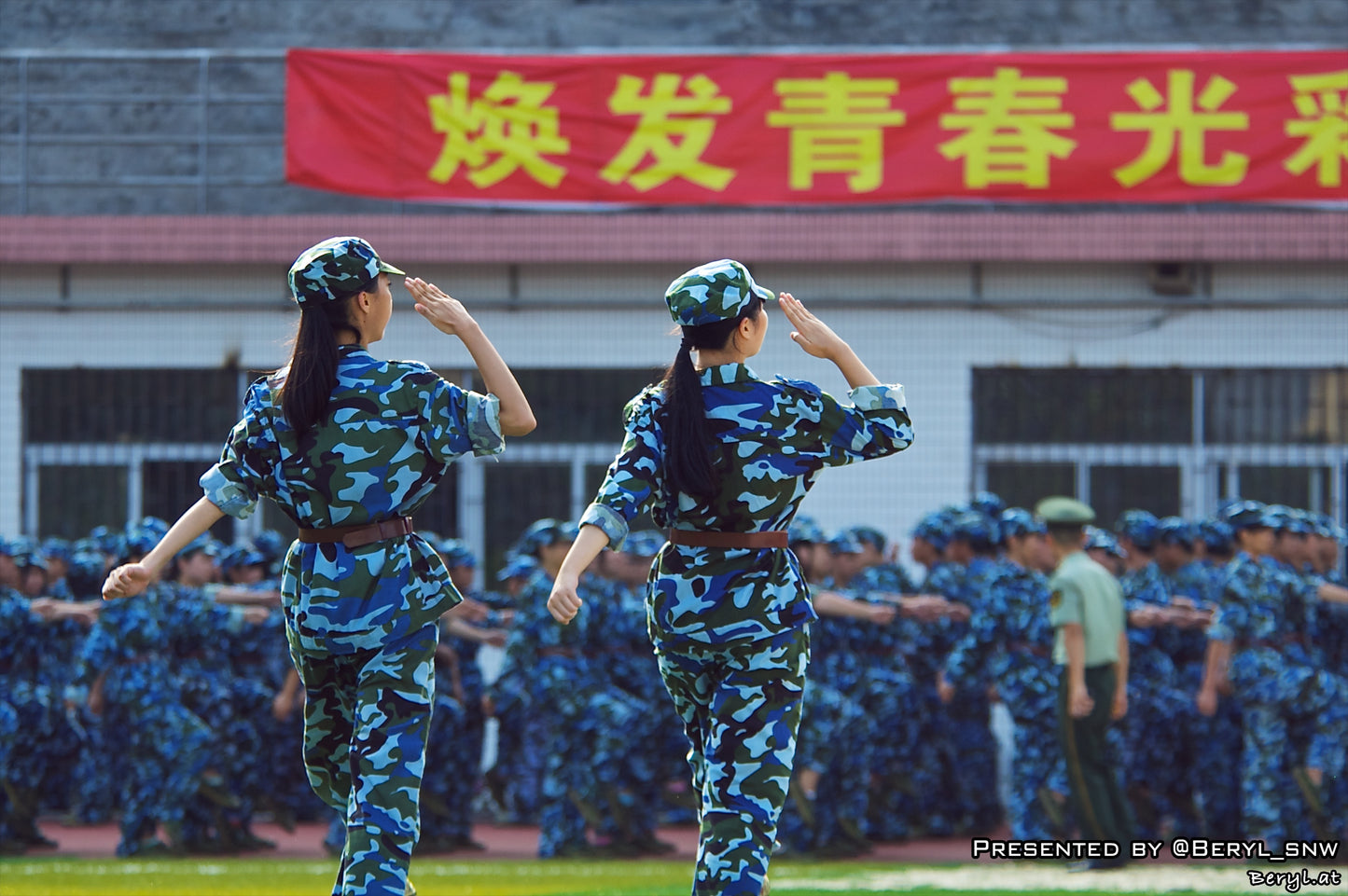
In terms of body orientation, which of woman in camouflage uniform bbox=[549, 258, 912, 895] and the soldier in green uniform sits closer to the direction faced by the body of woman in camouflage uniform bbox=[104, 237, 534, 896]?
the soldier in green uniform

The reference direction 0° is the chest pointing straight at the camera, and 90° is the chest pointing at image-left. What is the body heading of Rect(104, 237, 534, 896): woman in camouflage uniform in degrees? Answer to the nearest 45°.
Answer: approximately 225°

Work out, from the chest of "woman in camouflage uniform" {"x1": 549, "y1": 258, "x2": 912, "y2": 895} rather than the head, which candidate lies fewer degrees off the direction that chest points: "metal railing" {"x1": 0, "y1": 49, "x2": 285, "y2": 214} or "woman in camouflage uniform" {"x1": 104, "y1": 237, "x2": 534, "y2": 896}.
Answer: the metal railing

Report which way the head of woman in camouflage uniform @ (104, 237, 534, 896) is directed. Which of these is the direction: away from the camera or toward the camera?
away from the camera

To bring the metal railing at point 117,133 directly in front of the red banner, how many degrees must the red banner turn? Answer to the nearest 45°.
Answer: approximately 90° to its right

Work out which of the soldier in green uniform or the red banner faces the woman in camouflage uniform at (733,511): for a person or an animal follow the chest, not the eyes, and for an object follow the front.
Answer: the red banner

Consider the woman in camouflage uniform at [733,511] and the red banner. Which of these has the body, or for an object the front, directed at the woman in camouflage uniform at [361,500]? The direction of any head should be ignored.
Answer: the red banner

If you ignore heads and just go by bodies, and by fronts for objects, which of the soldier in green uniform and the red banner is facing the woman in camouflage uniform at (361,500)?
the red banner

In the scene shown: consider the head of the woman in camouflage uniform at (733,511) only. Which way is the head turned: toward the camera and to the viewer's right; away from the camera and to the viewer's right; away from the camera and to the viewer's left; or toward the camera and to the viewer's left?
away from the camera and to the viewer's right

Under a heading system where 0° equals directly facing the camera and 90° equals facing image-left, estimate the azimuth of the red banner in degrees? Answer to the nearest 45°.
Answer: approximately 0°
